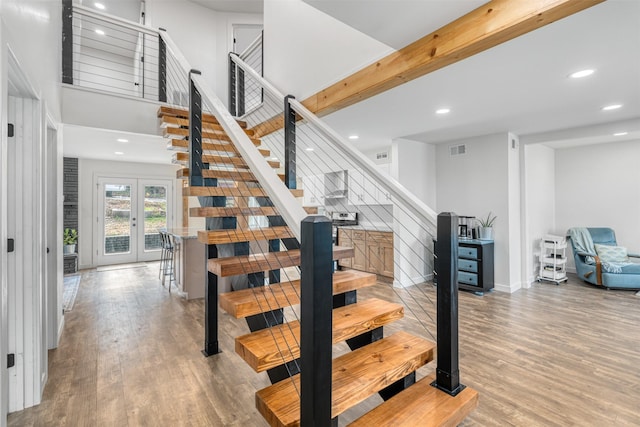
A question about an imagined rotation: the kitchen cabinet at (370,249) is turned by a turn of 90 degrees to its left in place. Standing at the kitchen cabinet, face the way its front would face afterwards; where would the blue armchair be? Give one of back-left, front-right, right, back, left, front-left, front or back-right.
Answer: front-left

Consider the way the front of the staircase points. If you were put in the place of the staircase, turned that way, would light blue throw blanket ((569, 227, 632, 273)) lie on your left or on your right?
on your left

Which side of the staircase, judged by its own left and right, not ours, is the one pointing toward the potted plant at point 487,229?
left

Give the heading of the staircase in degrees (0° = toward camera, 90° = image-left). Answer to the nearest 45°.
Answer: approximately 315°

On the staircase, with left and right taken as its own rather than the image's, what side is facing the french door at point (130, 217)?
back
